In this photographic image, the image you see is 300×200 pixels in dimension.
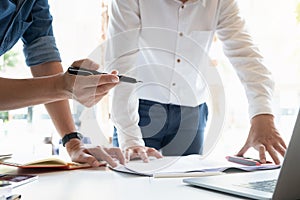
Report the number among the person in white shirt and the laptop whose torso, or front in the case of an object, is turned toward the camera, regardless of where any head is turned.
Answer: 1

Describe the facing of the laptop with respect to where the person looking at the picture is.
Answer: facing away from the viewer and to the left of the viewer
